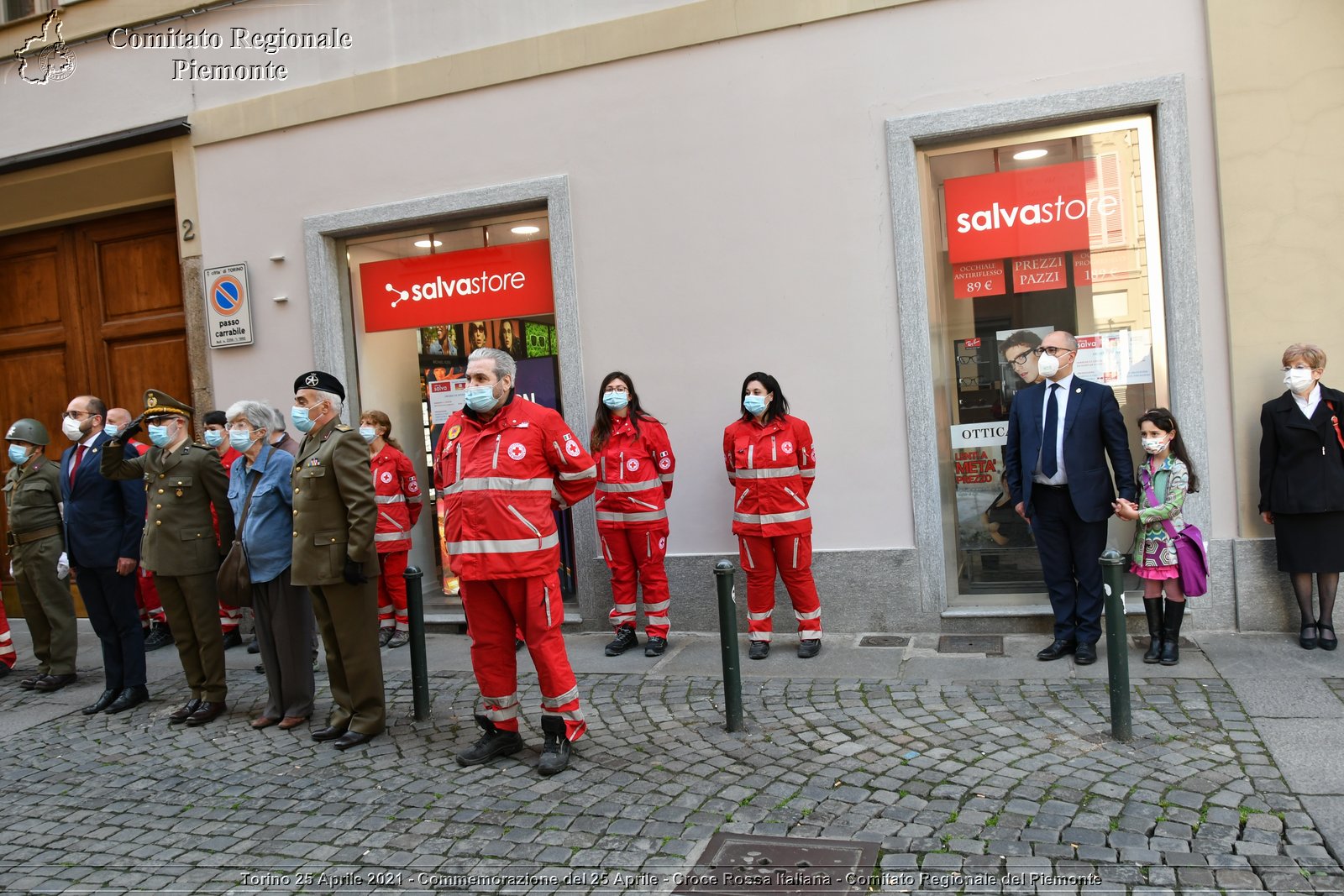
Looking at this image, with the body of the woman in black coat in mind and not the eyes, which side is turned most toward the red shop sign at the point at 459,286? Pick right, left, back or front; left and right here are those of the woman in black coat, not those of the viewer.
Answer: right

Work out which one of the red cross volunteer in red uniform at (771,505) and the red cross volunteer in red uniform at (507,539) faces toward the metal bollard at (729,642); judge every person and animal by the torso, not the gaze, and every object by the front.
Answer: the red cross volunteer in red uniform at (771,505)

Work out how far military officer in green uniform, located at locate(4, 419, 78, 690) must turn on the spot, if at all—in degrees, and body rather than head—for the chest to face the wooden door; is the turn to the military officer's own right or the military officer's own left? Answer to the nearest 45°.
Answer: approximately 135° to the military officer's own right

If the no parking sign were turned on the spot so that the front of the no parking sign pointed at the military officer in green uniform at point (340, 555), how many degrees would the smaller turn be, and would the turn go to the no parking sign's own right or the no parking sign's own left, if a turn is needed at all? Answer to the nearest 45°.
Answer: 0° — it already faces them

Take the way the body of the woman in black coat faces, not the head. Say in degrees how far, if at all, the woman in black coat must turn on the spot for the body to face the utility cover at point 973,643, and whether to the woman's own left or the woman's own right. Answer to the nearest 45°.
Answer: approximately 90° to the woman's own right

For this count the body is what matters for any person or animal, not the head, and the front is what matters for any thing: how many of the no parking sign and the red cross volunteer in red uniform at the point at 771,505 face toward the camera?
2

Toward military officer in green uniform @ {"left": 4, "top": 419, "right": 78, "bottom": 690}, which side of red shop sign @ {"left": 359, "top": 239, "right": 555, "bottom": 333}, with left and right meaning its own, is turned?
right

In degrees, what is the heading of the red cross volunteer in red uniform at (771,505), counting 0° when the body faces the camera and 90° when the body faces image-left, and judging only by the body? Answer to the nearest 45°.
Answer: approximately 0°

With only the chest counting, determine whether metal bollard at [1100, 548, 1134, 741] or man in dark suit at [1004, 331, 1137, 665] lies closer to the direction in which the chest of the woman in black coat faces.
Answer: the metal bollard

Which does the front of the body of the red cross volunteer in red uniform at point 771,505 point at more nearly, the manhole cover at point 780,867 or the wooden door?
the manhole cover

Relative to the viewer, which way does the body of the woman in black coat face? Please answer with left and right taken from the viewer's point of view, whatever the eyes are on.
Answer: facing the viewer
